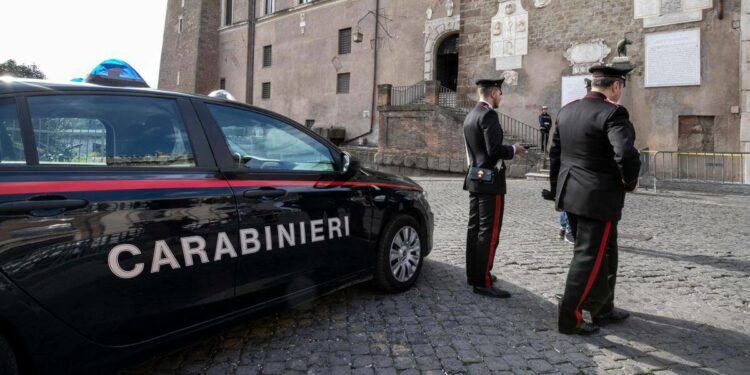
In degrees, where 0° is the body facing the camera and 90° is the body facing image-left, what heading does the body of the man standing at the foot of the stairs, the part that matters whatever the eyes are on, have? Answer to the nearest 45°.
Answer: approximately 0°

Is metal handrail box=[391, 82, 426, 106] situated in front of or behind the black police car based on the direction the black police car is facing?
in front

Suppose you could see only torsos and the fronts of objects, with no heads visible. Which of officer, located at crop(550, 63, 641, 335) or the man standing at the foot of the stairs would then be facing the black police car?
the man standing at the foot of the stairs

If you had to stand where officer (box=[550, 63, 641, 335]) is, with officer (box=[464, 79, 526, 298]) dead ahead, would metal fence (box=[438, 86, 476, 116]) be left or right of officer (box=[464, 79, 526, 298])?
right

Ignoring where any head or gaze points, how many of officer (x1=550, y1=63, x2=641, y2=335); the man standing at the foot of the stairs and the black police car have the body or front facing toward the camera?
1

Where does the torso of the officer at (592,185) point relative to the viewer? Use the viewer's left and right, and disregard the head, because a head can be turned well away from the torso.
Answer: facing away from the viewer and to the right of the viewer

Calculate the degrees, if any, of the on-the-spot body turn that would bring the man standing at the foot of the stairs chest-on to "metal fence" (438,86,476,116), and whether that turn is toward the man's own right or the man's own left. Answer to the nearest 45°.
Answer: approximately 135° to the man's own right

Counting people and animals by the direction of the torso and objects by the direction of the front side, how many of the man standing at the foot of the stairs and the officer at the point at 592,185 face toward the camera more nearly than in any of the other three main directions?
1

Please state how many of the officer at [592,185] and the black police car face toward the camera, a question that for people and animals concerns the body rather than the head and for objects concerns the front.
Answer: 0

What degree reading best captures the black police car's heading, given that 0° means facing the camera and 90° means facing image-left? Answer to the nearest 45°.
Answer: approximately 225°

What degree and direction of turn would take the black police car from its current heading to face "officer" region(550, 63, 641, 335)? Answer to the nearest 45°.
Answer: approximately 45° to its right
